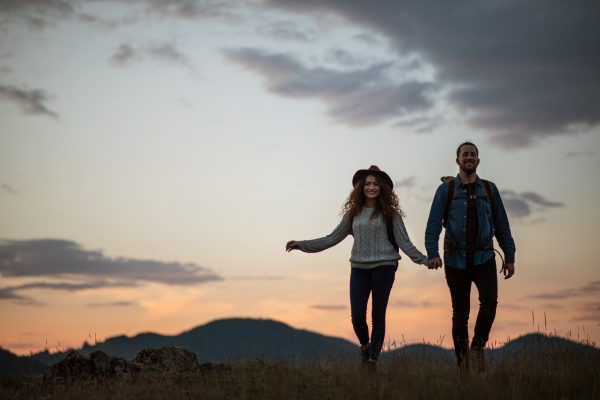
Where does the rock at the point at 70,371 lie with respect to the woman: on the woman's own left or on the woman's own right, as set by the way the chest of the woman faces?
on the woman's own right

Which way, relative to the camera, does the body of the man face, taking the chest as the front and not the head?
toward the camera

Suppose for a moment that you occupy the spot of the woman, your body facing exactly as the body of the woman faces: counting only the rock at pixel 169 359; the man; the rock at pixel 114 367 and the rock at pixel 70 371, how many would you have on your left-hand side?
1

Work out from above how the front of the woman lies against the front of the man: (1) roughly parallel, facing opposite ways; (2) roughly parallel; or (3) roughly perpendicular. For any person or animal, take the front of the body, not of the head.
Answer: roughly parallel

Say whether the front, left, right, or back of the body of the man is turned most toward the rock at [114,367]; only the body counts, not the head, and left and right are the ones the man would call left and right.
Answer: right

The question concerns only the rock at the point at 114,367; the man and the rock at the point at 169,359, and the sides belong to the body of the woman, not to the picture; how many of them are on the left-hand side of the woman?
1

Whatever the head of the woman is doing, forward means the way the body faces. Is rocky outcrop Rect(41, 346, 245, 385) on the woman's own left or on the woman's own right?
on the woman's own right

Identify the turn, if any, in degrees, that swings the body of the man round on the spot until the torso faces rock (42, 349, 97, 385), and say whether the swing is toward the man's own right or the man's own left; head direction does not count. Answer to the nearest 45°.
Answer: approximately 90° to the man's own right

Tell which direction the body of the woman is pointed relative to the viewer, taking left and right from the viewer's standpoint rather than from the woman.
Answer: facing the viewer

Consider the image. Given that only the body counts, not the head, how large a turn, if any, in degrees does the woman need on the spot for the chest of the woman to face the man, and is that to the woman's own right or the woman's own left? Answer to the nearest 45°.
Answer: approximately 90° to the woman's own left

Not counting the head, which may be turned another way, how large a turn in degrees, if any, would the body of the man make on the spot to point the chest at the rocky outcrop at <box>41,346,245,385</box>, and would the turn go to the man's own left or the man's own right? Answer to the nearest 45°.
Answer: approximately 90° to the man's own right

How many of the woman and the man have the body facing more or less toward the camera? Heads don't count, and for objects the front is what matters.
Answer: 2

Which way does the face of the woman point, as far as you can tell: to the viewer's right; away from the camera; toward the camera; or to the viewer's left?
toward the camera

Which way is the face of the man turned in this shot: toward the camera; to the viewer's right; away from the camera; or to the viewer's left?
toward the camera
